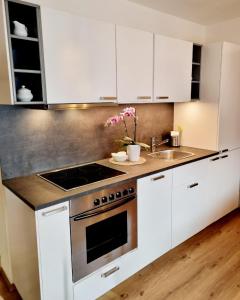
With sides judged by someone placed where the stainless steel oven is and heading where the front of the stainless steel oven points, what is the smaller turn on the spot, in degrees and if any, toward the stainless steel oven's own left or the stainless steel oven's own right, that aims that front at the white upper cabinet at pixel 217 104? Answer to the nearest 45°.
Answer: approximately 90° to the stainless steel oven's own left

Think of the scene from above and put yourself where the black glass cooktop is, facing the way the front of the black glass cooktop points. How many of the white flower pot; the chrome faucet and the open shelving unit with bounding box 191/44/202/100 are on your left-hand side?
3

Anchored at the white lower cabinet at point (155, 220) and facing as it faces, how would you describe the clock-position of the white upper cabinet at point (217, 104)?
The white upper cabinet is roughly at 9 o'clock from the white lower cabinet.

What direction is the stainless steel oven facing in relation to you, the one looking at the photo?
facing the viewer and to the right of the viewer

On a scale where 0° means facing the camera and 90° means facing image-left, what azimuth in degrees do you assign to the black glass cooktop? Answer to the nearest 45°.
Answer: approximately 315°

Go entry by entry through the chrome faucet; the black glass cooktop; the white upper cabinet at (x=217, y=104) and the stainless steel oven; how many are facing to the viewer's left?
0

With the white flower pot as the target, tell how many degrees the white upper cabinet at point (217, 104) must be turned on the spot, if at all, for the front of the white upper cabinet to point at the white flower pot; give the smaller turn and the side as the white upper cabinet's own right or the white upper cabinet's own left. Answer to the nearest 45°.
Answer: approximately 90° to the white upper cabinet's own right

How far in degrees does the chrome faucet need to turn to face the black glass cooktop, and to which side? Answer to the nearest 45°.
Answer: approximately 135° to its right

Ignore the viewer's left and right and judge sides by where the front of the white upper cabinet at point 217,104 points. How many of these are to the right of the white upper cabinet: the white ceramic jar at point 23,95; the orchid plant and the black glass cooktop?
3

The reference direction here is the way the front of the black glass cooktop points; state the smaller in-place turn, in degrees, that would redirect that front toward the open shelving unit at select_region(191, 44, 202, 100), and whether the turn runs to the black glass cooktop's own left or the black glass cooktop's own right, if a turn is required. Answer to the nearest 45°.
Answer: approximately 90° to the black glass cooktop's own left
